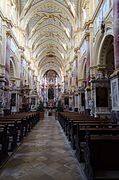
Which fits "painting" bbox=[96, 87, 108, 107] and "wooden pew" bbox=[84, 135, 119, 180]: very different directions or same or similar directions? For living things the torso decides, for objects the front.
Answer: very different directions

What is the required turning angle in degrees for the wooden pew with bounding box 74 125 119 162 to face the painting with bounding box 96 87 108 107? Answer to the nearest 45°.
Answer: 0° — it already faces it

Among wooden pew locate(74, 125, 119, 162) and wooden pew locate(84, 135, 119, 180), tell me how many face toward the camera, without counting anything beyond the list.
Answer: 0

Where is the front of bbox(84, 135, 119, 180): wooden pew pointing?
away from the camera

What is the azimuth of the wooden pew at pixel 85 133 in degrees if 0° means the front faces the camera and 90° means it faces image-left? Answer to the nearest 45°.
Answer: approximately 180°

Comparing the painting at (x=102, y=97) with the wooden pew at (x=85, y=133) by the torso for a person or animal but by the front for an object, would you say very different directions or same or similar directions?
very different directions

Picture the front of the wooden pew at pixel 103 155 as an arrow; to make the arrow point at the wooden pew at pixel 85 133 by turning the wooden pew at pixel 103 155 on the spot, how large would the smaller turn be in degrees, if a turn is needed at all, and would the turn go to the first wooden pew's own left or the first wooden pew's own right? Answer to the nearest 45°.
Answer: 0° — it already faces it

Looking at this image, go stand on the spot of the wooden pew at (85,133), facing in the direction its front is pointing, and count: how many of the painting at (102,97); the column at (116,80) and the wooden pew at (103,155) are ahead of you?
2

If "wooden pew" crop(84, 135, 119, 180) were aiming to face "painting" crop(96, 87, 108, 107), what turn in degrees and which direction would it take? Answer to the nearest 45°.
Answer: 0° — it already faces it
